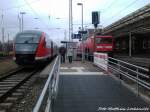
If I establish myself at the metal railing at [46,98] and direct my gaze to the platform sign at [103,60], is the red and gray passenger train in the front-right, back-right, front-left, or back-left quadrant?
front-left

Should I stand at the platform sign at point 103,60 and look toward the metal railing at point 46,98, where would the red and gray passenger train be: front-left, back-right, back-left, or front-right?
back-right

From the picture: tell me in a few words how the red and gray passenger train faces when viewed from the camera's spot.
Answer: facing the viewer and to the left of the viewer

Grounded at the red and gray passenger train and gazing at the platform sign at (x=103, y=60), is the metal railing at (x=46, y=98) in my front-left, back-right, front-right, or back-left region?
front-right

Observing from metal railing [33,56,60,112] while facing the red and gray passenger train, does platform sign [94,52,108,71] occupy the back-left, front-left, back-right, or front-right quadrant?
front-right

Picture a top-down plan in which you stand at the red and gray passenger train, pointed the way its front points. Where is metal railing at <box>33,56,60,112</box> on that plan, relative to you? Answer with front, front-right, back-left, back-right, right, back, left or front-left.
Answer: front-left
